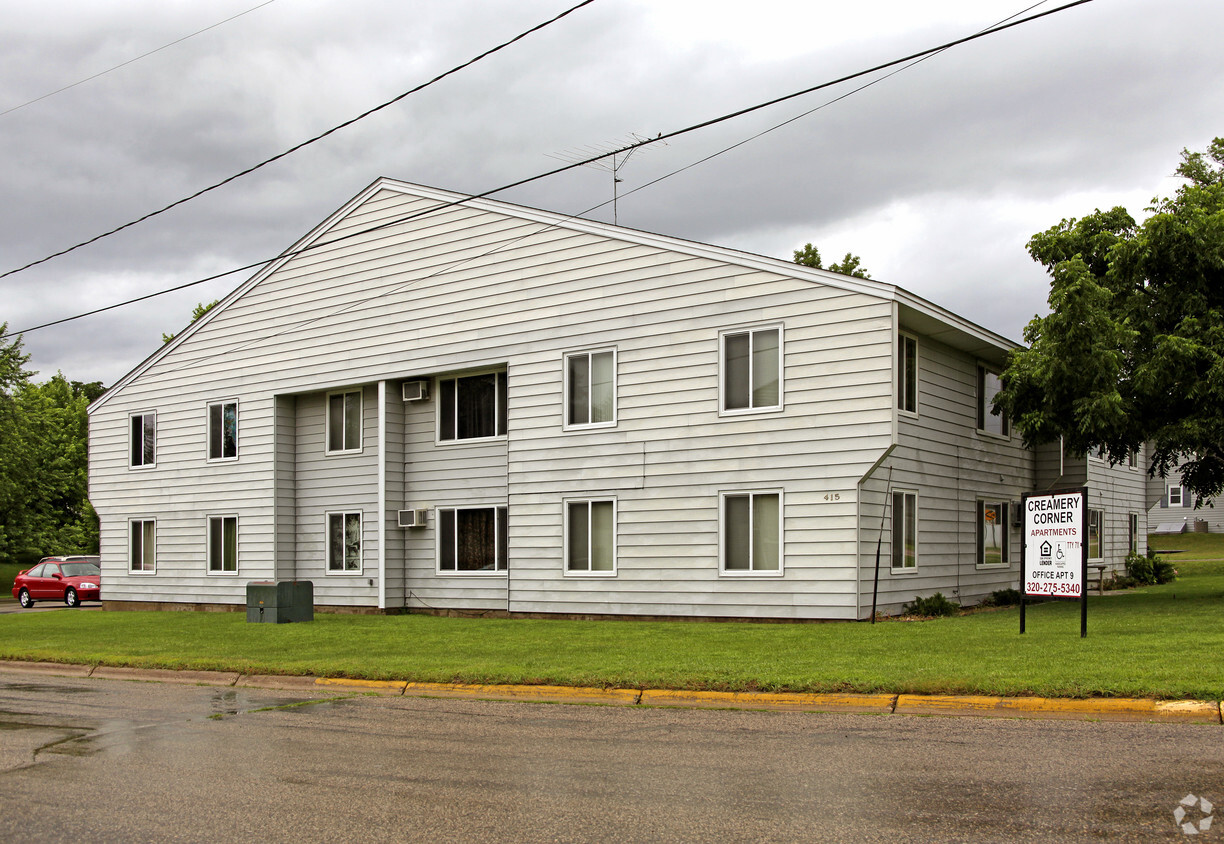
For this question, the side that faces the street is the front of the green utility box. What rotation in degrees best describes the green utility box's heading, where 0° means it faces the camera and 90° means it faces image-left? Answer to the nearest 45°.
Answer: approximately 45°

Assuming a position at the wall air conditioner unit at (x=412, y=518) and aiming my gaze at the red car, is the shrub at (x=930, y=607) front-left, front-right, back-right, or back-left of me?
back-right

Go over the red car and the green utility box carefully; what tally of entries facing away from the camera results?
0

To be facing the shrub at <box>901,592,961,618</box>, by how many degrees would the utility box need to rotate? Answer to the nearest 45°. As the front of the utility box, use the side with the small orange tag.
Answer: approximately 90° to its left

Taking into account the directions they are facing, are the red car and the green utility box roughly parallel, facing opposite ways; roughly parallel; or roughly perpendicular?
roughly perpendicular

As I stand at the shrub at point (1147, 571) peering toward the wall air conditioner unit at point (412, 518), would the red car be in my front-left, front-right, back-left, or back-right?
front-right

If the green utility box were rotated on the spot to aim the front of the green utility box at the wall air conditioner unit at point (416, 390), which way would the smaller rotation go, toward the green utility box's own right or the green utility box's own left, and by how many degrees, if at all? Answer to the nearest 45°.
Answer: approximately 180°
